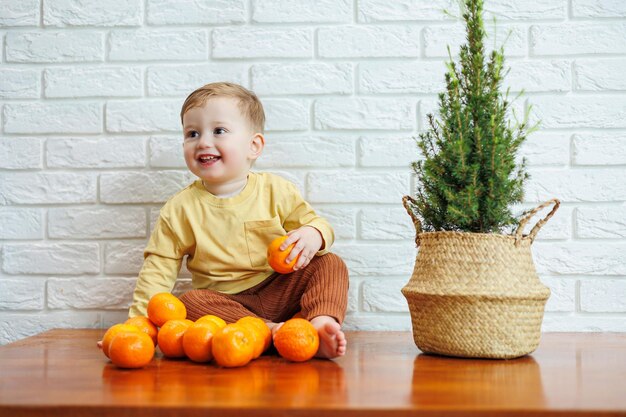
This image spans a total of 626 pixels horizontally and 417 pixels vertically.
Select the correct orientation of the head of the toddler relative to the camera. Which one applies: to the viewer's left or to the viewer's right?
to the viewer's left

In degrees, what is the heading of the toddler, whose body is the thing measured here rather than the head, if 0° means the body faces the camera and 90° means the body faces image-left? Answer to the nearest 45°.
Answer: approximately 0°

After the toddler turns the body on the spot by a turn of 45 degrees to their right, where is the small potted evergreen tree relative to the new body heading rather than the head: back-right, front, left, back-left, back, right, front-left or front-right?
left
